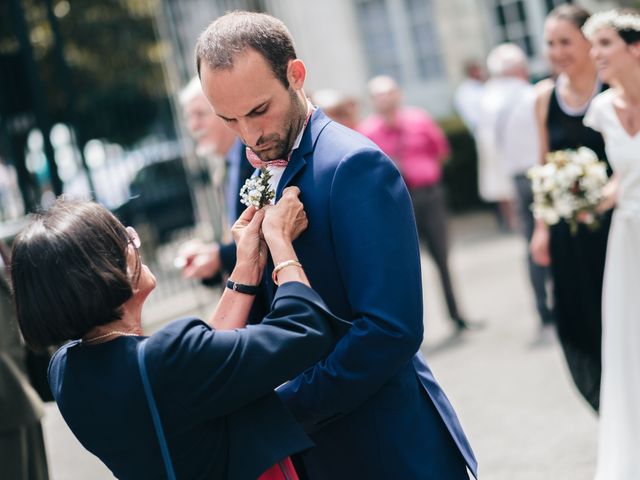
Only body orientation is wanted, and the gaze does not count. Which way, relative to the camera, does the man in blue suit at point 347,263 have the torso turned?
to the viewer's left

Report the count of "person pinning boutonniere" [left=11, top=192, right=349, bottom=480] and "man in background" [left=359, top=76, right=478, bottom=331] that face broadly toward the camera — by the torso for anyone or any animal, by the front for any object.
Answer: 1

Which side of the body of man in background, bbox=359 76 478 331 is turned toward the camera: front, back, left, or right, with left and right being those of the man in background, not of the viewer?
front

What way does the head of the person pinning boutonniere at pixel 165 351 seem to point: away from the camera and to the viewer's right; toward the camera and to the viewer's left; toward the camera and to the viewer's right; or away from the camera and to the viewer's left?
away from the camera and to the viewer's right

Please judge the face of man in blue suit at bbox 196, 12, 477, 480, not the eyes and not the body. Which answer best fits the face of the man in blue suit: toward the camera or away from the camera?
toward the camera

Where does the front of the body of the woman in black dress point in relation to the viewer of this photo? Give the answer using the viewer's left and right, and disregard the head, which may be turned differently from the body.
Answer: facing the viewer and to the left of the viewer

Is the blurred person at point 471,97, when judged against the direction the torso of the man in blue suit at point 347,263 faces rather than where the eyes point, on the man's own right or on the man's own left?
on the man's own right

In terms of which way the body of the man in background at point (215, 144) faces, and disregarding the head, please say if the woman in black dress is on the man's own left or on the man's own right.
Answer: on the man's own left

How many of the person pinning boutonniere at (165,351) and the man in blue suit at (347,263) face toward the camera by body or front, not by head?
0

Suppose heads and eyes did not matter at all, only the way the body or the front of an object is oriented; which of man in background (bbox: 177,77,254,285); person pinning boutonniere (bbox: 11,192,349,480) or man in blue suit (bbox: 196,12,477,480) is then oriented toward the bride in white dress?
the person pinning boutonniere

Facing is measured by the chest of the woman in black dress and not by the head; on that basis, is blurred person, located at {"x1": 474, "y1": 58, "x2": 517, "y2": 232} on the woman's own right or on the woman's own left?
on the woman's own right

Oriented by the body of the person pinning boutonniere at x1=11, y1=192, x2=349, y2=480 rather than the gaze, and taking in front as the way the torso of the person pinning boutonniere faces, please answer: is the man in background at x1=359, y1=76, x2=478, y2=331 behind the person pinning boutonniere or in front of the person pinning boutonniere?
in front

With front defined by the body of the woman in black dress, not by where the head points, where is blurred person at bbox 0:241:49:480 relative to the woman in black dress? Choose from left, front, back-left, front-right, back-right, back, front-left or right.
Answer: front

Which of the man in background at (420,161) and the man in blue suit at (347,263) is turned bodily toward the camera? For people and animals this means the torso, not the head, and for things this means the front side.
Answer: the man in background

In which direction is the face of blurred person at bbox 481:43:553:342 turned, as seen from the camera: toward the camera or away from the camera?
away from the camera

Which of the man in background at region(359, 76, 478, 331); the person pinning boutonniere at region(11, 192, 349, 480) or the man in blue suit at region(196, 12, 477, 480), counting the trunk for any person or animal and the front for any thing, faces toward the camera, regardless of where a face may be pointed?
the man in background

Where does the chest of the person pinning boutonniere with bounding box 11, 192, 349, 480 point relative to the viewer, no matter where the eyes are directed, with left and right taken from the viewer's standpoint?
facing away from the viewer and to the right of the viewer
